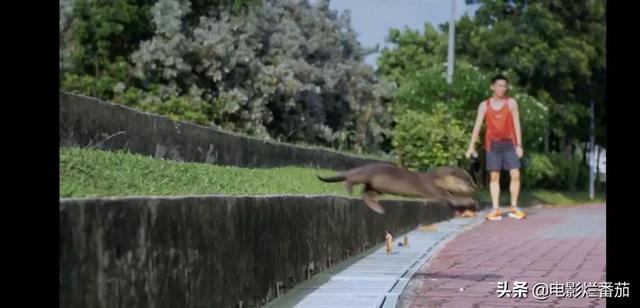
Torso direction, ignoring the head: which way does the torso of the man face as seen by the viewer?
toward the camera

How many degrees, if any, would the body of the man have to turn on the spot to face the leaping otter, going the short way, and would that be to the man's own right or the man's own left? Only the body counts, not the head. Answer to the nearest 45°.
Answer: approximately 45° to the man's own right

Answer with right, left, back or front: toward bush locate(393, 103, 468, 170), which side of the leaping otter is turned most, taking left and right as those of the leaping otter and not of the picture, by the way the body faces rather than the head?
left

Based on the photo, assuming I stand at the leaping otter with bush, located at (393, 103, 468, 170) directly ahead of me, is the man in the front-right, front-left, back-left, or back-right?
front-right

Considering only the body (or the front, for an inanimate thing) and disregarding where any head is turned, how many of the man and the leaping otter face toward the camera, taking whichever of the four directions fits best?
1

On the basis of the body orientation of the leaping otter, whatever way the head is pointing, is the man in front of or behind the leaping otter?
in front

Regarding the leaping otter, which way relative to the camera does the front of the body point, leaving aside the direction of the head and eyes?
to the viewer's right

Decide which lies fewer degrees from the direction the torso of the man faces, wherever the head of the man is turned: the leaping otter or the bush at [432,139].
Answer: the leaping otter

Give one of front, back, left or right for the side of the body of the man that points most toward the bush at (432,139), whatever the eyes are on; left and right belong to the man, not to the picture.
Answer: back

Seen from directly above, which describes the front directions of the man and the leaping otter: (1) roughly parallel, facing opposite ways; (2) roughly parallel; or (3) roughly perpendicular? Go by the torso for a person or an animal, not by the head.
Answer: roughly perpendicular
